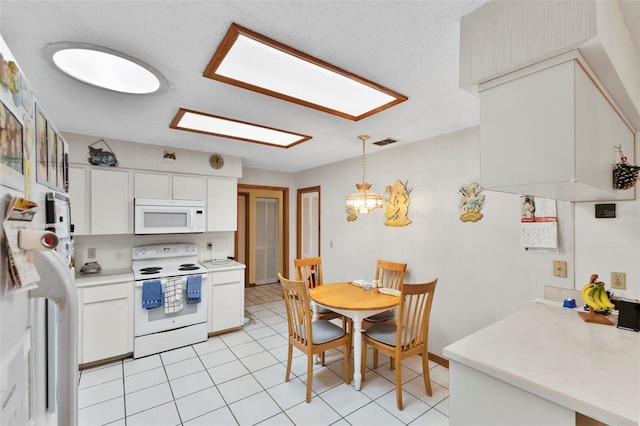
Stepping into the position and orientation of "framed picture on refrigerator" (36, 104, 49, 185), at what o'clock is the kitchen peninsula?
The kitchen peninsula is roughly at 1 o'clock from the framed picture on refrigerator.

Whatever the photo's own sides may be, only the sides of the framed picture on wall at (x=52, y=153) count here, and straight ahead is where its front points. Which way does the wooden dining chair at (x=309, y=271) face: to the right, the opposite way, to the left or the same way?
to the right

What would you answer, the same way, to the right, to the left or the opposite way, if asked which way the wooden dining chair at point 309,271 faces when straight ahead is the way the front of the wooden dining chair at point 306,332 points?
to the right

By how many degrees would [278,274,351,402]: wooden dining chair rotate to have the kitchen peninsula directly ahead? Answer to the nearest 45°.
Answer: approximately 90° to its right

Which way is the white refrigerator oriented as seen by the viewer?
to the viewer's right

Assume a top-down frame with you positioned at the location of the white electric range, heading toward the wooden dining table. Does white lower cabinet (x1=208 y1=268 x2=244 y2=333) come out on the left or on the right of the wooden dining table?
left

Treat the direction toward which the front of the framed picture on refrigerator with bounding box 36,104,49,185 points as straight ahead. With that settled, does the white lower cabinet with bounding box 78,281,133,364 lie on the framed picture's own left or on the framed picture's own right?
on the framed picture's own left

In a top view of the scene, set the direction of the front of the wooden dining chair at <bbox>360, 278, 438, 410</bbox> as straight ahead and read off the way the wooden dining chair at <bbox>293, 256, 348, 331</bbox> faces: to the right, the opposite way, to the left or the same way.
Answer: the opposite way

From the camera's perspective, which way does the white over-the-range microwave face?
toward the camera

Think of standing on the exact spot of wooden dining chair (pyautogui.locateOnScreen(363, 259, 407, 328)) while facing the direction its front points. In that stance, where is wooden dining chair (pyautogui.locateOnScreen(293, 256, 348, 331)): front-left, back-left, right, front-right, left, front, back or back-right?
front-right

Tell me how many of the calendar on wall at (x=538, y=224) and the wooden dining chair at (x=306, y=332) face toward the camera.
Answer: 1

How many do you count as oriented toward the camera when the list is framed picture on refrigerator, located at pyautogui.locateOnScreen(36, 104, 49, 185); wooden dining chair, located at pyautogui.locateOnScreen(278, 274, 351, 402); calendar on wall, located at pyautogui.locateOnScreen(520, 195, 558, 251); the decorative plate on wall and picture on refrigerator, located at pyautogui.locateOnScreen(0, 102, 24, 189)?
2

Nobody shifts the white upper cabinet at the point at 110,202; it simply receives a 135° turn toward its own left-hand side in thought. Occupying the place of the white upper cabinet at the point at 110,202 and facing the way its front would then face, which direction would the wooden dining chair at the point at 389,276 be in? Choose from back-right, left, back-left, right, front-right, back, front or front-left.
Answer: right

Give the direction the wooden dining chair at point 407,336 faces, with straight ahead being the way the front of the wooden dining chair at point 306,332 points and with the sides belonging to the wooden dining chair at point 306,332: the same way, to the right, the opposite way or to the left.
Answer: to the left
